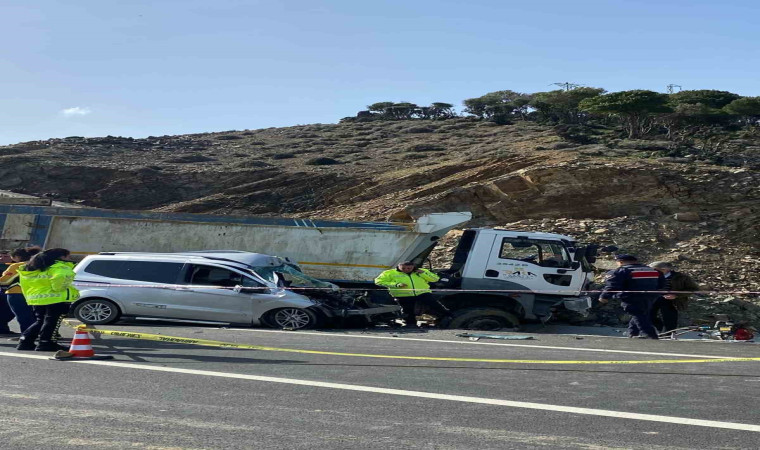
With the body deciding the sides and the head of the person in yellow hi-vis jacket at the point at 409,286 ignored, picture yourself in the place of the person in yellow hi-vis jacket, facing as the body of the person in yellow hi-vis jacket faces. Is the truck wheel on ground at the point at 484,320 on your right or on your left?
on your left

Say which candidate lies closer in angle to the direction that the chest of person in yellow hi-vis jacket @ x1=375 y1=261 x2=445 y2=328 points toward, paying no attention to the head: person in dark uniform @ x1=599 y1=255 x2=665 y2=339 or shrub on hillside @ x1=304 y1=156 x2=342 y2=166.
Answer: the person in dark uniform

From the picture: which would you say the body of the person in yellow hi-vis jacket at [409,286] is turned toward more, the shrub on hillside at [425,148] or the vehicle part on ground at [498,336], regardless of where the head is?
the vehicle part on ground

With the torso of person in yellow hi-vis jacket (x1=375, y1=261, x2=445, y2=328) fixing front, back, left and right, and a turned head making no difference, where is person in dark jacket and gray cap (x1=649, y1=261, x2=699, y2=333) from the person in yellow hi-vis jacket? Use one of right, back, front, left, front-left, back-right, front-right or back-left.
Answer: left

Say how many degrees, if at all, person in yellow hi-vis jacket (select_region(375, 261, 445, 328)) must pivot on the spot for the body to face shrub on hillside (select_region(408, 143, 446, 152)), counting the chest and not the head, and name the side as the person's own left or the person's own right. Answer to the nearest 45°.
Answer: approximately 180°

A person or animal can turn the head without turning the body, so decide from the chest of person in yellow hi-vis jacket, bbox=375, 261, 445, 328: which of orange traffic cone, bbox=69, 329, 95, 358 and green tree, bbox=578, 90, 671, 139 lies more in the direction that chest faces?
the orange traffic cone

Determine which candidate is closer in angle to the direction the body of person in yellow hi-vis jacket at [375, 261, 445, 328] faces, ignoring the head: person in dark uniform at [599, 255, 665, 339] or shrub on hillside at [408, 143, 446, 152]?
the person in dark uniform

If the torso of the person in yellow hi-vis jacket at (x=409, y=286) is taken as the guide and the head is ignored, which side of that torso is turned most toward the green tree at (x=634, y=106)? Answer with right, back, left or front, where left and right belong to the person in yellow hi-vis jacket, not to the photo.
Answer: back

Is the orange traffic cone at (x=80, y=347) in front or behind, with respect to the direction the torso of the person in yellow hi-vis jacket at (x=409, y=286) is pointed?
in front

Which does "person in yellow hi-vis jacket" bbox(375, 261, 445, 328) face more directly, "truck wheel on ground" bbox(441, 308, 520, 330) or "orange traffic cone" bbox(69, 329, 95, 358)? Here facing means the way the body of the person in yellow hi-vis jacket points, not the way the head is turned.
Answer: the orange traffic cone

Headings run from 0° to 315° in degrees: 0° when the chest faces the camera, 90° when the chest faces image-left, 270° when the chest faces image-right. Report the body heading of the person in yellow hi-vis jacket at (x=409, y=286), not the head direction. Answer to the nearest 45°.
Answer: approximately 0°
